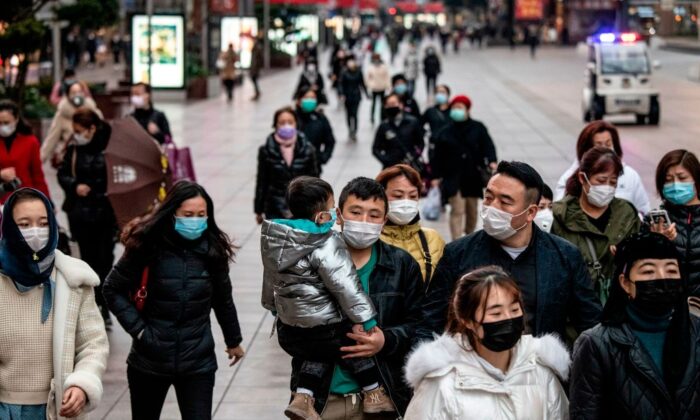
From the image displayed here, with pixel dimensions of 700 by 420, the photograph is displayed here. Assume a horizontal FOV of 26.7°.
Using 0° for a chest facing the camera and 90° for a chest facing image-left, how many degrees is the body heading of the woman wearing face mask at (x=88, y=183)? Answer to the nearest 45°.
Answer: approximately 45°

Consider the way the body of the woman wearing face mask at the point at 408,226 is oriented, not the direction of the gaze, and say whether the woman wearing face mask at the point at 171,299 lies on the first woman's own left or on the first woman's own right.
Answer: on the first woman's own right

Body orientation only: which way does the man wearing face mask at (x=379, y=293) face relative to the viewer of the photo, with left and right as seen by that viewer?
facing the viewer

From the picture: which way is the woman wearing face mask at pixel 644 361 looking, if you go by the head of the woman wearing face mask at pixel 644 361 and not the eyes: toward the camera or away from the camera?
toward the camera

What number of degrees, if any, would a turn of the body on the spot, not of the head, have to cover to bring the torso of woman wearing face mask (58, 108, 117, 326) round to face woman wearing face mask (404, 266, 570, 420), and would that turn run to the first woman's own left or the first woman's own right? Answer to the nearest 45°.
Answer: approximately 45° to the first woman's own left

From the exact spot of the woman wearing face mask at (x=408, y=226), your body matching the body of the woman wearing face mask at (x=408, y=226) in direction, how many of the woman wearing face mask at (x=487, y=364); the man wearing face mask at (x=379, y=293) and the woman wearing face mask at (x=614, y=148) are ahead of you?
2

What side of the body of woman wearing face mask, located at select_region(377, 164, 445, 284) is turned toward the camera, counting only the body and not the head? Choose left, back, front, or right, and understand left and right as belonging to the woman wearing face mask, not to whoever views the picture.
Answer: front

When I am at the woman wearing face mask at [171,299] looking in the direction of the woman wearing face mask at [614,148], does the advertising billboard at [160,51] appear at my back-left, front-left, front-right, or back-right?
front-left

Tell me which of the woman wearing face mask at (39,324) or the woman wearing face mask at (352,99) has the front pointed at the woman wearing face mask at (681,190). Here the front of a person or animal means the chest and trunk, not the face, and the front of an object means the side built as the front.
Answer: the woman wearing face mask at (352,99)

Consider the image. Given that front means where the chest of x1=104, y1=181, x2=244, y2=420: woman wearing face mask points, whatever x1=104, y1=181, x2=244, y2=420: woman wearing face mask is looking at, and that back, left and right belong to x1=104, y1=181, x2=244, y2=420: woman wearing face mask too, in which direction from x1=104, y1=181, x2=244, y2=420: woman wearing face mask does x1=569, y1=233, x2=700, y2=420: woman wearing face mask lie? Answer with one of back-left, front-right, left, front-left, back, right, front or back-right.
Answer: front-left

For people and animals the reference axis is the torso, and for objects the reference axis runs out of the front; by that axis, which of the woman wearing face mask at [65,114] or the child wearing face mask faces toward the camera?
the woman wearing face mask

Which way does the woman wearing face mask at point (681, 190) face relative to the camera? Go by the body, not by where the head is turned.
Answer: toward the camera

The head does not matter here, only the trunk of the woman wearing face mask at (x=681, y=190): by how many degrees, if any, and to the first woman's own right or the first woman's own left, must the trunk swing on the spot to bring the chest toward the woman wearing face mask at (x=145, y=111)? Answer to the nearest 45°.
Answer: approximately 135° to the first woman's own right

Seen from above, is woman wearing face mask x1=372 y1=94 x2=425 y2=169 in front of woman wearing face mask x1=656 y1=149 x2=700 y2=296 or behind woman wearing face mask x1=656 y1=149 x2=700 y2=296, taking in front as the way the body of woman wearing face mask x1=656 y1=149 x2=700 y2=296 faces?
behind

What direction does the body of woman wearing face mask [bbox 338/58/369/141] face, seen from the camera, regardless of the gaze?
toward the camera

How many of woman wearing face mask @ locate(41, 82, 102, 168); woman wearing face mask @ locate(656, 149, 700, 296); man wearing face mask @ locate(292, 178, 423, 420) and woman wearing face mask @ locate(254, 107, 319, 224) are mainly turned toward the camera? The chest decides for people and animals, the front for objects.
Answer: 4

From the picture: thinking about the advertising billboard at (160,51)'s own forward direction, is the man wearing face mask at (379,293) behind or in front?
in front

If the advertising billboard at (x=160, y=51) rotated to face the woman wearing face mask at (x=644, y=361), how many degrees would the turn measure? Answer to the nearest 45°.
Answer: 0° — it already faces them
